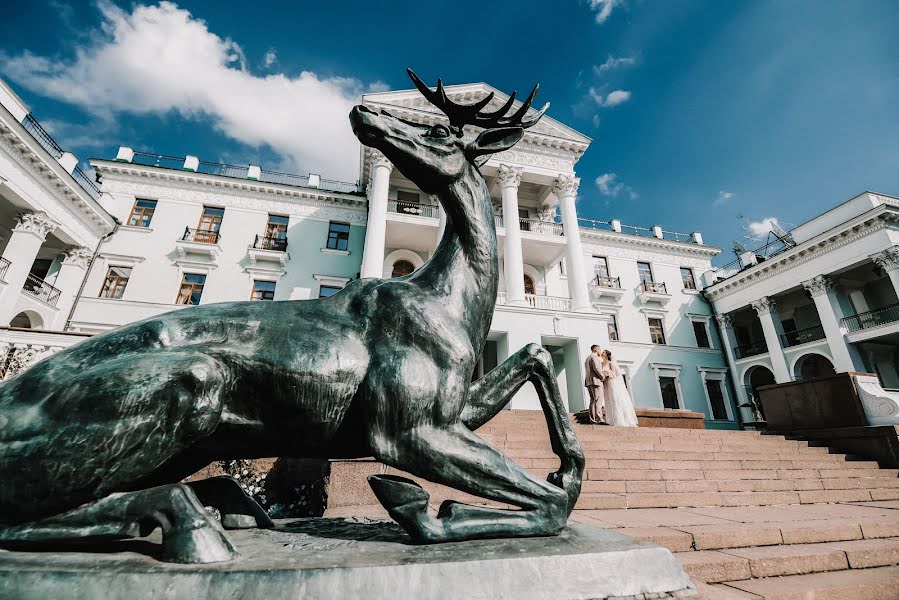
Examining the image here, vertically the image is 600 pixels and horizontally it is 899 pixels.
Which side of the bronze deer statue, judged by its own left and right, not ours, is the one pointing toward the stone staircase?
front

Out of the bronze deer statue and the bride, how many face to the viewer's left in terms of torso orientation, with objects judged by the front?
1

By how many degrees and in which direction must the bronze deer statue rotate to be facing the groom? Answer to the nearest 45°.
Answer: approximately 45° to its left

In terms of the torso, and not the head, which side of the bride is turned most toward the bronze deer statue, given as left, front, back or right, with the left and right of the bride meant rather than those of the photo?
left

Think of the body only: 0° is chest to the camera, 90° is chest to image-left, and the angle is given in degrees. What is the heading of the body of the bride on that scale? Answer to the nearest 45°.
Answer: approximately 90°

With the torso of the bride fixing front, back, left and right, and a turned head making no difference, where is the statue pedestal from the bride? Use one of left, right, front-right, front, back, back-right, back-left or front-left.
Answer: left

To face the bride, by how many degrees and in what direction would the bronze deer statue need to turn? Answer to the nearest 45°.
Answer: approximately 45° to its left

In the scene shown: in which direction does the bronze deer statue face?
to the viewer's right
